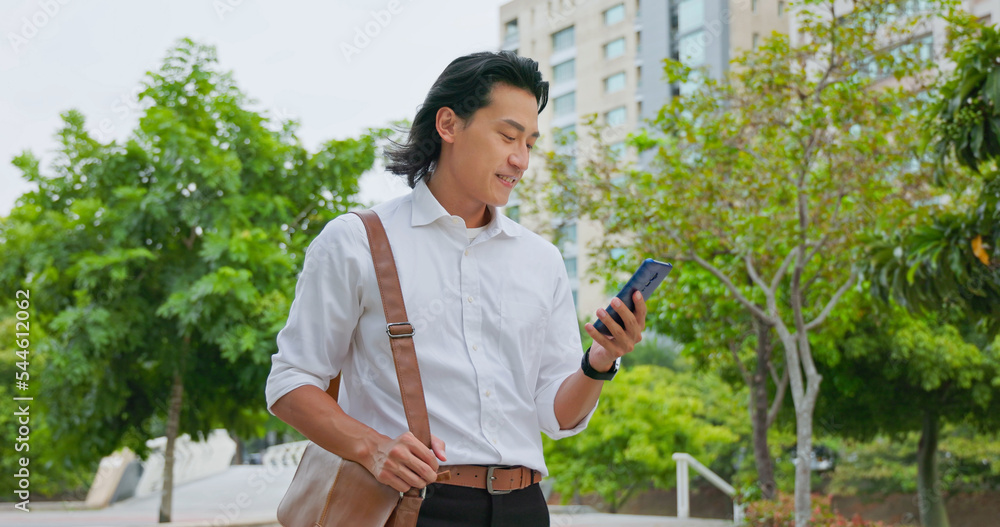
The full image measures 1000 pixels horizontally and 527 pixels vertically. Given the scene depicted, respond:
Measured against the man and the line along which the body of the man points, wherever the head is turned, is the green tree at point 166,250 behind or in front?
behind

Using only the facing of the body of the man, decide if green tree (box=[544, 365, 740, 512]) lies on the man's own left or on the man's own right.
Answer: on the man's own left

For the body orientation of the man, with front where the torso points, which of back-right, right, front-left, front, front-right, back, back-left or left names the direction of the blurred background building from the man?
back-left

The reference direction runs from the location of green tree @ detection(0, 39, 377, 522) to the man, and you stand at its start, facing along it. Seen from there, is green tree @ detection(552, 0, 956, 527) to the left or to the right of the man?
left

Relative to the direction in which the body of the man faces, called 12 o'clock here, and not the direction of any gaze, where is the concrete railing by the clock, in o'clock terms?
The concrete railing is roughly at 7 o'clock from the man.

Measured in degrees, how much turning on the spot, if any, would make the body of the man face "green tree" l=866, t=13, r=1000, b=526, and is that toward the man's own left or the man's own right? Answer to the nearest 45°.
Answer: approximately 90° to the man's own left

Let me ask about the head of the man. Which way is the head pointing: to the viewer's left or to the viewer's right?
to the viewer's right

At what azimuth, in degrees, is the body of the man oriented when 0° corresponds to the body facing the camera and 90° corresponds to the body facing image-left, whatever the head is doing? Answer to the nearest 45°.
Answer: approximately 315°

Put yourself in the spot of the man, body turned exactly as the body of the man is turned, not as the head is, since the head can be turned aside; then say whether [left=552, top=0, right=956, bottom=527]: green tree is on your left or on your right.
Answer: on your left
